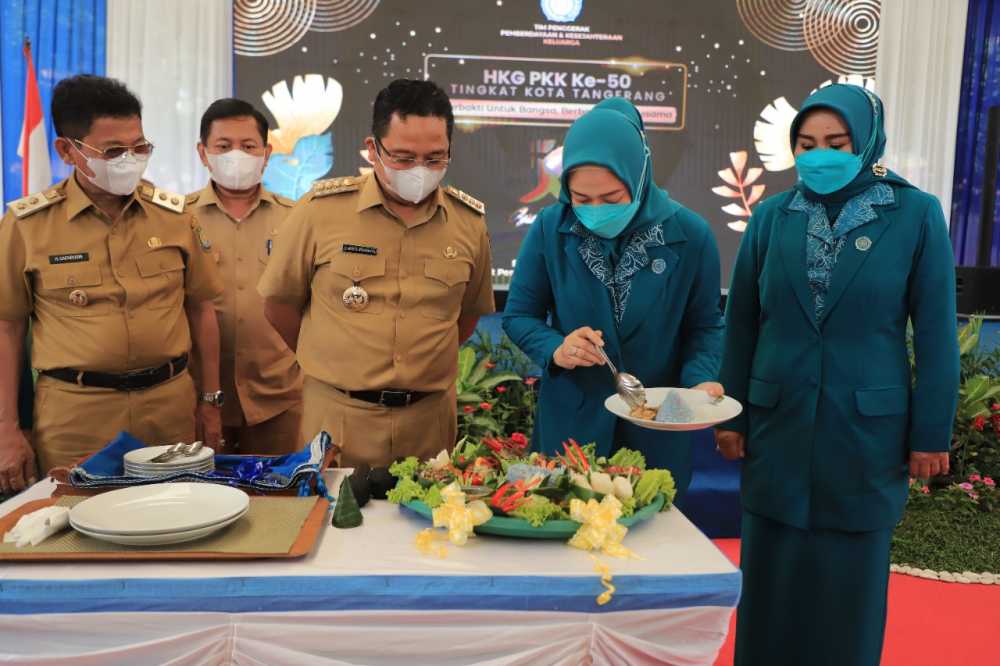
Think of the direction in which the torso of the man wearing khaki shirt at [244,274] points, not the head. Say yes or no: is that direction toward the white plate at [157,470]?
yes

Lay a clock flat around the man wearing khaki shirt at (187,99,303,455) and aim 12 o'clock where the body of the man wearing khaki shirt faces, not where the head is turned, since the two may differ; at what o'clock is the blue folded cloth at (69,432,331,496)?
The blue folded cloth is roughly at 12 o'clock from the man wearing khaki shirt.

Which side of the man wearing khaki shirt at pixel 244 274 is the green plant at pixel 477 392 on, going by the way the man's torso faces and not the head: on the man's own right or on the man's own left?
on the man's own left

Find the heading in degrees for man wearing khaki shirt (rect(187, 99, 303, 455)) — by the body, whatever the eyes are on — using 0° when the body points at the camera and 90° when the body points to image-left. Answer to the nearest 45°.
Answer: approximately 0°

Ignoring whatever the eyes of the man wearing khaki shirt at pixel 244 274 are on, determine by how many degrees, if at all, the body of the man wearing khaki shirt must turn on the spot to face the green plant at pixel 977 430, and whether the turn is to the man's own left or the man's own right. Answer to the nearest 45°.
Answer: approximately 90° to the man's own left

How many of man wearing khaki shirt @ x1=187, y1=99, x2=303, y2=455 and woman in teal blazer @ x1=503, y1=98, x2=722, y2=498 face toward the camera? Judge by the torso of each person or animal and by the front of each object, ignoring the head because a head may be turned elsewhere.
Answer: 2
